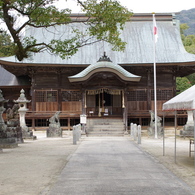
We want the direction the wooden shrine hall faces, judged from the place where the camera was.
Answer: facing the viewer

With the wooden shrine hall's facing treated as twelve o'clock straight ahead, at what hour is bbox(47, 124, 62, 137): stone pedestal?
The stone pedestal is roughly at 1 o'clock from the wooden shrine hall.

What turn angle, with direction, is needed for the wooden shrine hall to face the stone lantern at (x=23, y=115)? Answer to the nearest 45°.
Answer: approximately 45° to its right

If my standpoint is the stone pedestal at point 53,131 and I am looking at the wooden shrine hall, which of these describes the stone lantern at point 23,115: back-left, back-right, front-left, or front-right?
back-left
